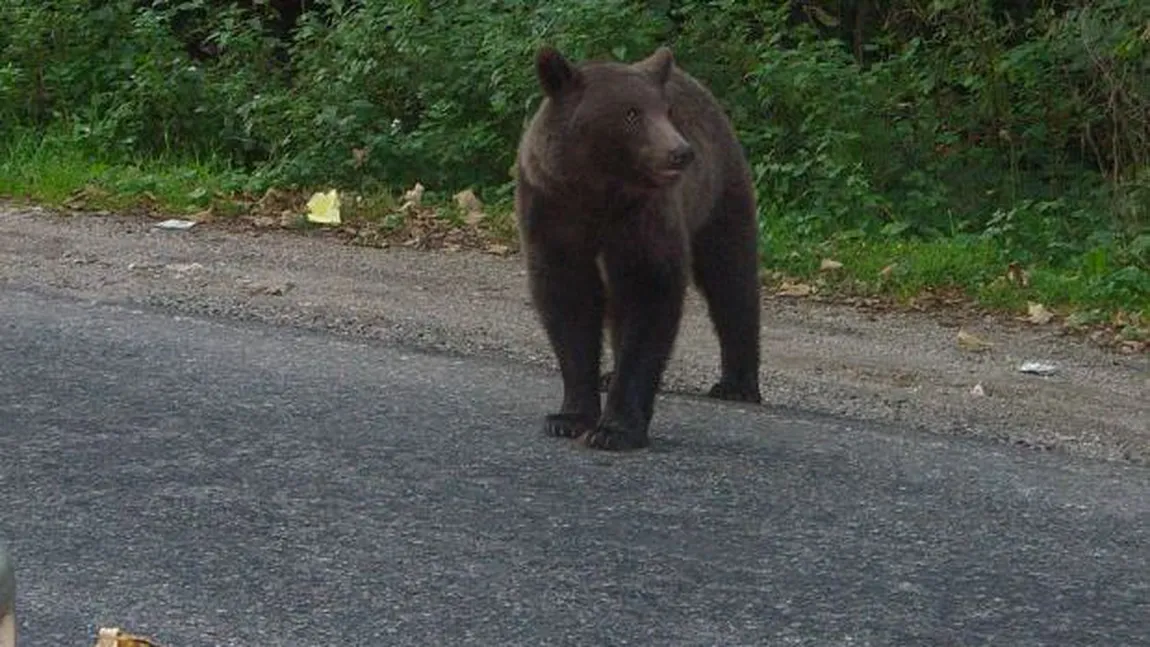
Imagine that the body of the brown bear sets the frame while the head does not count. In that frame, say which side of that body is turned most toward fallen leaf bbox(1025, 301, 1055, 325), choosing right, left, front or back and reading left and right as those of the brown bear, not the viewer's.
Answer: back

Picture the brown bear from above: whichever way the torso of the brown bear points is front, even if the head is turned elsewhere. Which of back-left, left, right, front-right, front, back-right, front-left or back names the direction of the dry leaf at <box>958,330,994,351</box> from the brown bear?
back

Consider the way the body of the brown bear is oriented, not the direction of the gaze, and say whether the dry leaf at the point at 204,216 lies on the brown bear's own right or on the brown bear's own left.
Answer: on the brown bear's own right

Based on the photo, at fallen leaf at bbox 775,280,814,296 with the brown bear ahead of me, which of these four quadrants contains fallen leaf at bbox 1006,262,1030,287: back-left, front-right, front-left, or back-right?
back-left

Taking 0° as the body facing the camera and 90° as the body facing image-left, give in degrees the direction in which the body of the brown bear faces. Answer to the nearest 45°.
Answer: approximately 45°

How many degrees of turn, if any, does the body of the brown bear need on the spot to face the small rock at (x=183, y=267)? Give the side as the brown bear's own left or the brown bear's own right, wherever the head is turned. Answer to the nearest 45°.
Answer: approximately 90° to the brown bear's own right

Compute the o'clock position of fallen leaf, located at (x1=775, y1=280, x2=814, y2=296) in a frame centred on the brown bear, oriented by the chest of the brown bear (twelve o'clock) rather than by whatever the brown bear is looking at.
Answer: The fallen leaf is roughly at 5 o'clock from the brown bear.

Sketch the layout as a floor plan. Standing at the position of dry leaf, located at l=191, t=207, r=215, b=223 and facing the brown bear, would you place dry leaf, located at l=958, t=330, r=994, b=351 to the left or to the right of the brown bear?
left

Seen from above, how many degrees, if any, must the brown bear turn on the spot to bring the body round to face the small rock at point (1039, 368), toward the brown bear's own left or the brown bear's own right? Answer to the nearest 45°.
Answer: approximately 180°

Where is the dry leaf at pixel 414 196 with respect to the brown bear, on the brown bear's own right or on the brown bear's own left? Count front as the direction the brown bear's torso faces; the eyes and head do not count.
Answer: on the brown bear's own right
